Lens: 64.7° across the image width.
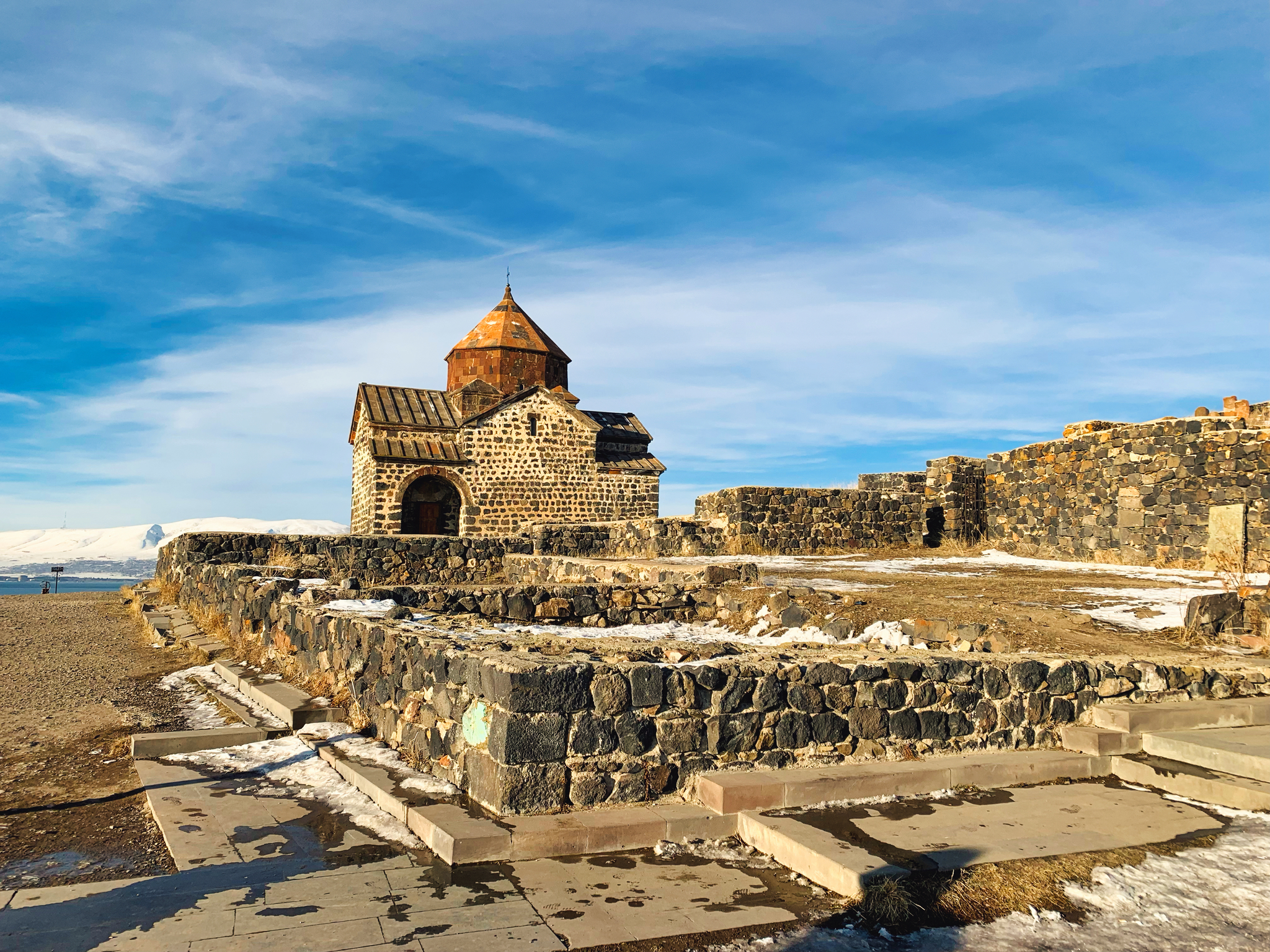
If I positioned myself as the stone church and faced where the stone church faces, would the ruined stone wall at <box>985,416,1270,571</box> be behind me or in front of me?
in front

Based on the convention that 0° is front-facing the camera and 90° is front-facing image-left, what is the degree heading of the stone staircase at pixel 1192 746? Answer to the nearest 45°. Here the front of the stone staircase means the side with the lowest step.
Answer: approximately 45°

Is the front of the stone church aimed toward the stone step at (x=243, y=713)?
yes

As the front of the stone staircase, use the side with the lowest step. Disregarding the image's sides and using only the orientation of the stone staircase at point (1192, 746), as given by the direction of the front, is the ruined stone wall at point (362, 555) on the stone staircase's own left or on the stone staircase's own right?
on the stone staircase's own right

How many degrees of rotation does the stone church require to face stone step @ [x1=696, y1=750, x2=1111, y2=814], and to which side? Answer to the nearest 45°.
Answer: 0° — it already faces it

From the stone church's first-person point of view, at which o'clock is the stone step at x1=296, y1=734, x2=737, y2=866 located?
The stone step is roughly at 12 o'clock from the stone church.

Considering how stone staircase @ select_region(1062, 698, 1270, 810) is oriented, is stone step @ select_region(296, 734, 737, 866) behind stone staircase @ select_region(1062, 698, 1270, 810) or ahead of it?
ahead

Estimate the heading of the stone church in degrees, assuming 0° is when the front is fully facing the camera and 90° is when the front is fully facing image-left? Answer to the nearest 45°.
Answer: approximately 0°

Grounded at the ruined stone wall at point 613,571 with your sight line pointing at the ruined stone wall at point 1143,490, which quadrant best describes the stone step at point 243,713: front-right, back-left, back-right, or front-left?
back-right

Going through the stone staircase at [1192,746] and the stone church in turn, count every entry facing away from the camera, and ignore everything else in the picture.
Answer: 0

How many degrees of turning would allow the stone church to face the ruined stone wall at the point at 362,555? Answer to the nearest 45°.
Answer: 0° — it already faces it

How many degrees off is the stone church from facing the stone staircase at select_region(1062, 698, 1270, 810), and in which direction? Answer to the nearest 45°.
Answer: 0° — it already faces it
